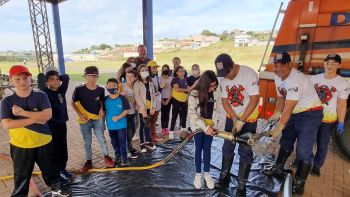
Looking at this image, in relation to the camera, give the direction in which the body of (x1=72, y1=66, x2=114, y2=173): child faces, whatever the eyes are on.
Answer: toward the camera

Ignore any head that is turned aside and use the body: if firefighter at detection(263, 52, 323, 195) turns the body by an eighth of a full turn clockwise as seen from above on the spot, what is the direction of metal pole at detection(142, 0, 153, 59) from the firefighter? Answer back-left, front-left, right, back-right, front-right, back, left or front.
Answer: front-right

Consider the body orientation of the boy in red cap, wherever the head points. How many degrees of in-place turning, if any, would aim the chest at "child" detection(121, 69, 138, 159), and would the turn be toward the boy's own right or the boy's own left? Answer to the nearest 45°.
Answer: approximately 135° to the boy's own left

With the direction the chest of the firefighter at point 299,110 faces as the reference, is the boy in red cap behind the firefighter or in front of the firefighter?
in front

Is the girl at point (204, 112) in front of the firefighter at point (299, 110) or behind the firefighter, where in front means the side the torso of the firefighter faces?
in front

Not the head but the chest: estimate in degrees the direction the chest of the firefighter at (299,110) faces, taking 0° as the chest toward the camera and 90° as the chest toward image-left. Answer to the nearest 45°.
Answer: approximately 45°

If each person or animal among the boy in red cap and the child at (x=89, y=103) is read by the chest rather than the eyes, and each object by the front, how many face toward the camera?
2

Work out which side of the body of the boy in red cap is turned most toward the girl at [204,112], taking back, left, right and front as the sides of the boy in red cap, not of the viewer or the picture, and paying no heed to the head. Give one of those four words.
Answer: left

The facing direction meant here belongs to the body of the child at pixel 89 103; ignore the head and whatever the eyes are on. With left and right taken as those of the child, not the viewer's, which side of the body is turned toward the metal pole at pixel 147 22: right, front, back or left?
back

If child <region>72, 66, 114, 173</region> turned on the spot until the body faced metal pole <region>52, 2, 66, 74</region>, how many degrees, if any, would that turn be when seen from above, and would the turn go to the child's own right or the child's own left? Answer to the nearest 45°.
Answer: approximately 180°
